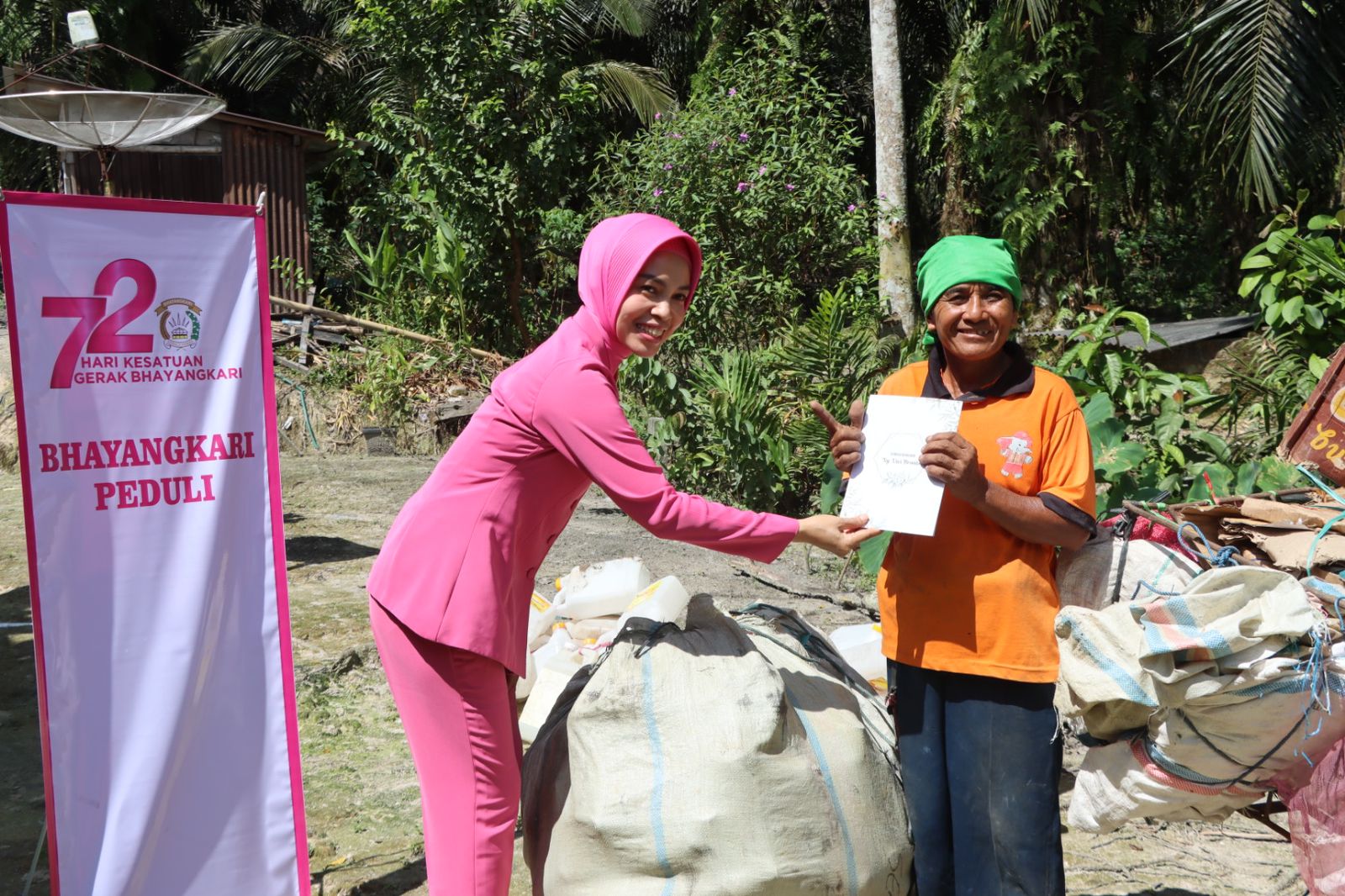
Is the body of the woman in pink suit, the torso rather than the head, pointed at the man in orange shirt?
yes

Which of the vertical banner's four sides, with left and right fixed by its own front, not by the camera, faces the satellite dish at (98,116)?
back

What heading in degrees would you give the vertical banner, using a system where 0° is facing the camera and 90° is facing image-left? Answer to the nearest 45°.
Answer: approximately 0°

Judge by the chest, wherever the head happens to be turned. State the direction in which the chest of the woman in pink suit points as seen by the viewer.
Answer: to the viewer's right

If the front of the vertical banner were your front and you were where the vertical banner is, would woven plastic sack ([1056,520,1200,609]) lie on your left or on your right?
on your left

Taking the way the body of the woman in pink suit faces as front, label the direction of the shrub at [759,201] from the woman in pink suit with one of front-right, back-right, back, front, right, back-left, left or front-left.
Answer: left

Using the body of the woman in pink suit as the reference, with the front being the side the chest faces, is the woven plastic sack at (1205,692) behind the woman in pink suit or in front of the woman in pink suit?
in front

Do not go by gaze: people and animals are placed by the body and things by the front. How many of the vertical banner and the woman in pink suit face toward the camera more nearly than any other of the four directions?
1

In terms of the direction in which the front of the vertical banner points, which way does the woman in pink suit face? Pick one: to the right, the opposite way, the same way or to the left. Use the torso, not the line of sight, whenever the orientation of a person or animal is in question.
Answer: to the left

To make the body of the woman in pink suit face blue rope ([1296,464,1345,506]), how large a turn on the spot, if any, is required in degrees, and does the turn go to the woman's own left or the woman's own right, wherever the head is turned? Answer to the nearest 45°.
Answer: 0° — they already face it

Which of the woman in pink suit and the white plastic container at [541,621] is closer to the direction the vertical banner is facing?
the woman in pink suit

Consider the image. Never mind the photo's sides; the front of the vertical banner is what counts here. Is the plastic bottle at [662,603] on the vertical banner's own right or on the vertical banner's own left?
on the vertical banner's own left

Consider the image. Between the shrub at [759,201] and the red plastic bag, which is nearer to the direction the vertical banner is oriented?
the red plastic bag
